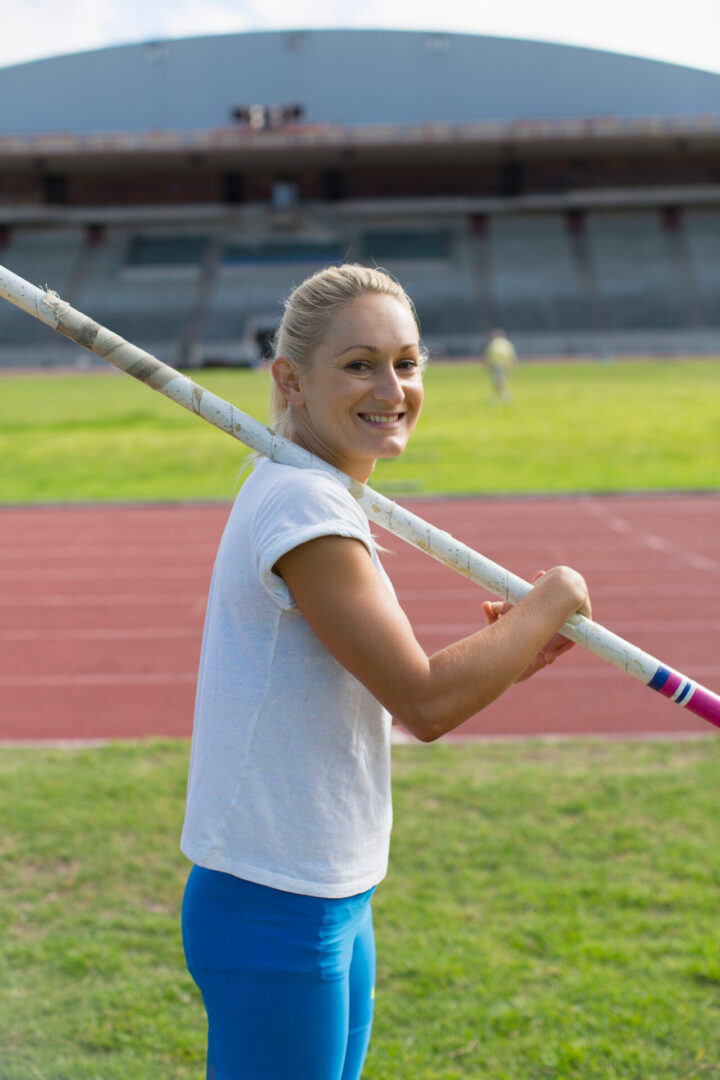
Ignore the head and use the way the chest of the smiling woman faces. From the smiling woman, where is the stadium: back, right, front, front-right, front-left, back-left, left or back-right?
left

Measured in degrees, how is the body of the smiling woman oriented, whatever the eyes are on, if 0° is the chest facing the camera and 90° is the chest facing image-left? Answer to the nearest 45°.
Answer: approximately 270°
